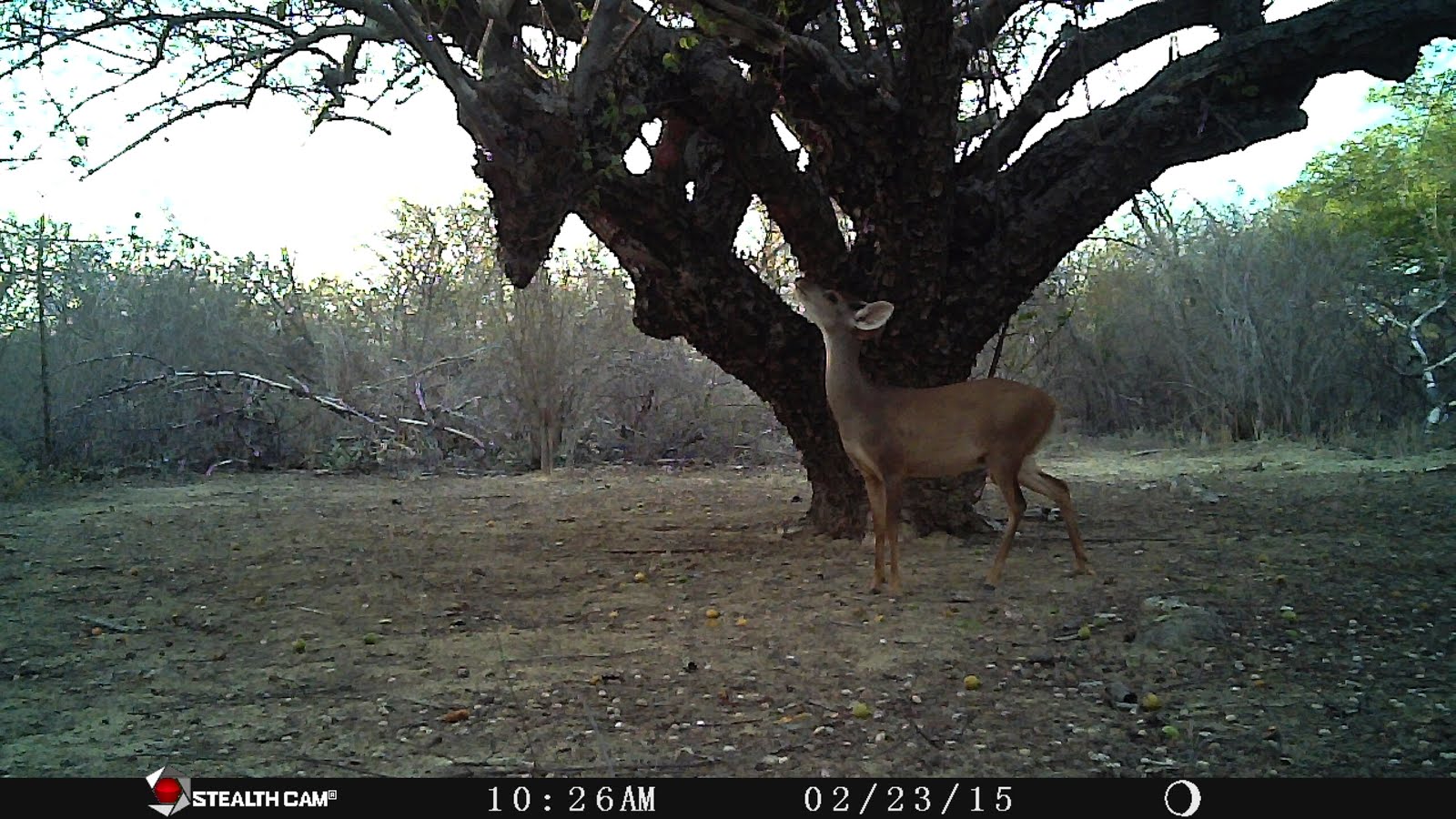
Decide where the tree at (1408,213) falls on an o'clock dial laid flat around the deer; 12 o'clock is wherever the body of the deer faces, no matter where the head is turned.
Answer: The tree is roughly at 4 o'clock from the deer.

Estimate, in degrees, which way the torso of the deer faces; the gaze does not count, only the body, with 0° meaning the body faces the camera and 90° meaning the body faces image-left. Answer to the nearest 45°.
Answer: approximately 90°
